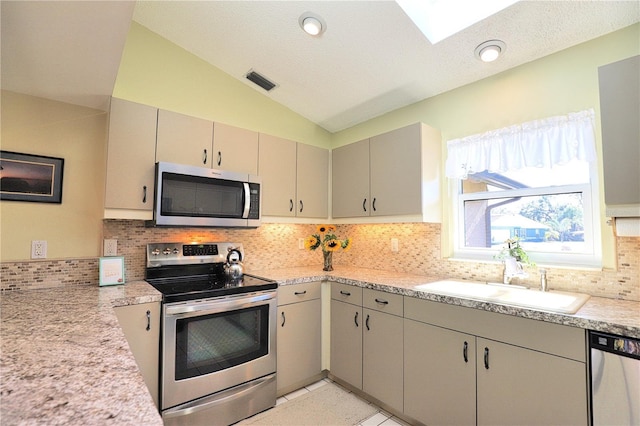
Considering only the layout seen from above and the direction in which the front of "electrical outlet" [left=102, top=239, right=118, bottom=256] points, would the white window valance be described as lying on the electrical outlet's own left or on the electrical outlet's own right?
on the electrical outlet's own left

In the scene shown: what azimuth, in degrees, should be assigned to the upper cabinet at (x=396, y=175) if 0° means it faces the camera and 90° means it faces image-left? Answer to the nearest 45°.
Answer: approximately 45°

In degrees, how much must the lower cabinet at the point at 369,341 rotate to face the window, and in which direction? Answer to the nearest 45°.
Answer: approximately 135° to its left

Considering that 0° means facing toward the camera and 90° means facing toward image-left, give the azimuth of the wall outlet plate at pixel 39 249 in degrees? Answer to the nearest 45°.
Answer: approximately 0°

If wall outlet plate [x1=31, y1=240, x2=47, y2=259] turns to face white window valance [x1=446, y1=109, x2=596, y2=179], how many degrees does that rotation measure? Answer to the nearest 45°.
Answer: approximately 45° to its left

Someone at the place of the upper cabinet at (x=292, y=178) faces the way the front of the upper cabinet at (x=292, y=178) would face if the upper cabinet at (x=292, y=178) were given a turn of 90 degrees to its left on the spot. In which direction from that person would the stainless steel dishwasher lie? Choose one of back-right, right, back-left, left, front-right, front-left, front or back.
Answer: right

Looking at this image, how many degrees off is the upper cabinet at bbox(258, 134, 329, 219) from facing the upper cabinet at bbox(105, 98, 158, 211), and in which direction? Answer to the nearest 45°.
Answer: approximately 90° to its right

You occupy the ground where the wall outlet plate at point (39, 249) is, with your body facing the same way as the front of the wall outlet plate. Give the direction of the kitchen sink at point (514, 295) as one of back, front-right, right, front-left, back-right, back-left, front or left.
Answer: front-left

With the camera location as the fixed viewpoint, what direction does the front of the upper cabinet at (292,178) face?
facing the viewer and to the right of the viewer

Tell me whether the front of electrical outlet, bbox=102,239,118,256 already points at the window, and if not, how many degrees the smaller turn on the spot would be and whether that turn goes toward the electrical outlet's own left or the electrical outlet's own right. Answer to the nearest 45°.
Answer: approximately 45° to the electrical outlet's own left

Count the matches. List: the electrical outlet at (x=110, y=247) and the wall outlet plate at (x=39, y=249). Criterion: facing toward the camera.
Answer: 2
